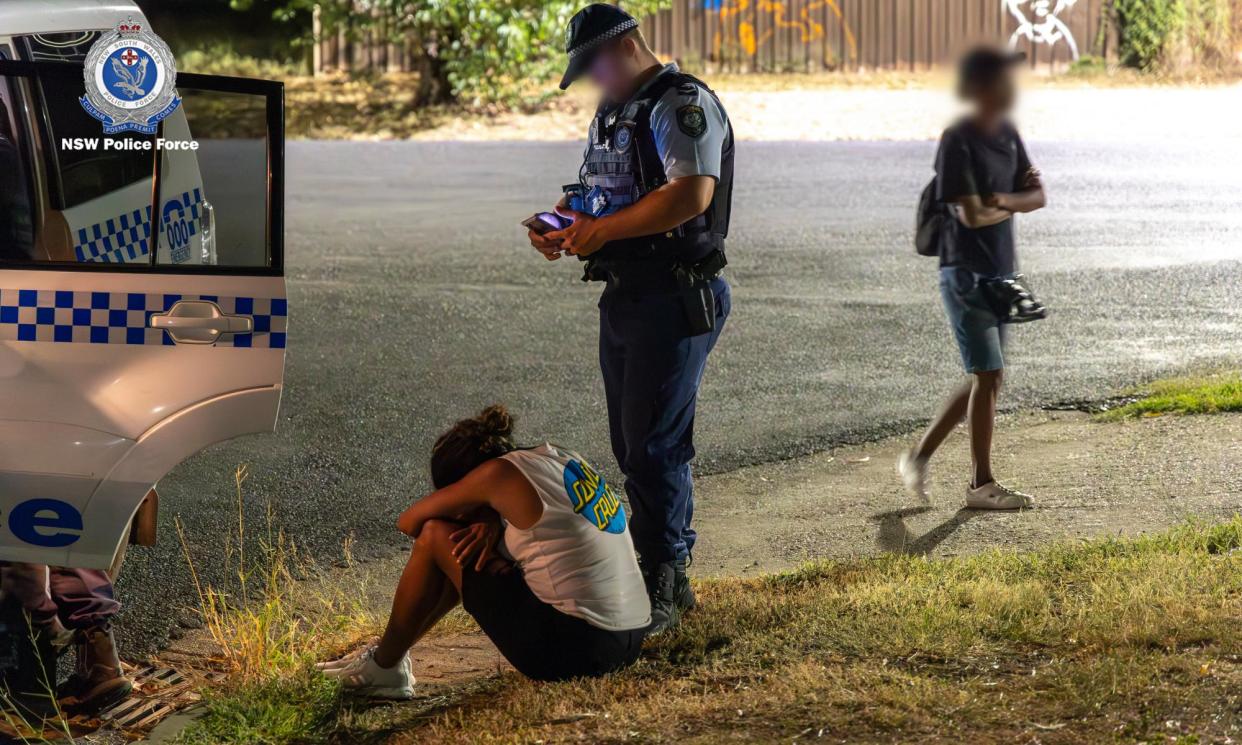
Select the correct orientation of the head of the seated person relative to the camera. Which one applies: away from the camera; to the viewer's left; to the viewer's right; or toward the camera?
to the viewer's left

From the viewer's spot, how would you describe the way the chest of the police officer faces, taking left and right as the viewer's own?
facing the viewer and to the left of the viewer

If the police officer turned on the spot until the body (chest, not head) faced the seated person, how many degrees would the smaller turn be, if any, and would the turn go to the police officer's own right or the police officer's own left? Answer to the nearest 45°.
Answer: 0° — they already face them

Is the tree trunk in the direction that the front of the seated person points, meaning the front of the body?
no

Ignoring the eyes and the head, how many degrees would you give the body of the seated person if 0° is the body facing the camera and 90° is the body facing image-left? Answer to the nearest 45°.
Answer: approximately 90°

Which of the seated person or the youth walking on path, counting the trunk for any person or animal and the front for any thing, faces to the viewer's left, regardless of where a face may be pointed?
the seated person

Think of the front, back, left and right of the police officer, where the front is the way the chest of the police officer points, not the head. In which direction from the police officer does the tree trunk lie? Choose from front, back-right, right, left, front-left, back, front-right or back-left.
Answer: back-right

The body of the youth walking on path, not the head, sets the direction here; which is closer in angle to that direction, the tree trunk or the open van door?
the open van door

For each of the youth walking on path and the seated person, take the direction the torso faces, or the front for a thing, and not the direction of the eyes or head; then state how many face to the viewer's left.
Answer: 1

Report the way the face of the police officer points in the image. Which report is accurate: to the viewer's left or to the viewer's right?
to the viewer's left
